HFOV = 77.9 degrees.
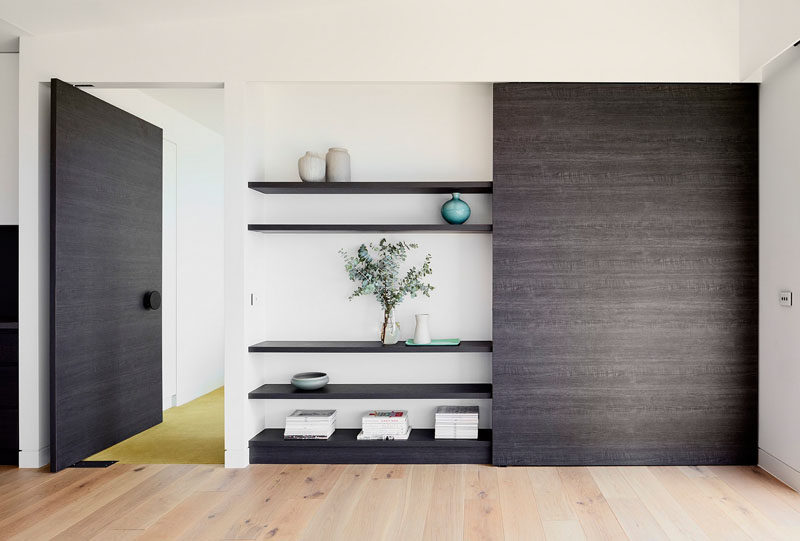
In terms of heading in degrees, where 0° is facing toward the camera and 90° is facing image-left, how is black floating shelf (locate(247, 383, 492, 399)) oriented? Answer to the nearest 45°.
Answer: approximately 0°

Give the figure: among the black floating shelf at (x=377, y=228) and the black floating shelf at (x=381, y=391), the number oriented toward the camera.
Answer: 2

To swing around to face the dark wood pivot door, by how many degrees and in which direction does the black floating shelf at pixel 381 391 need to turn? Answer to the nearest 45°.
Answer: approximately 90° to its right
